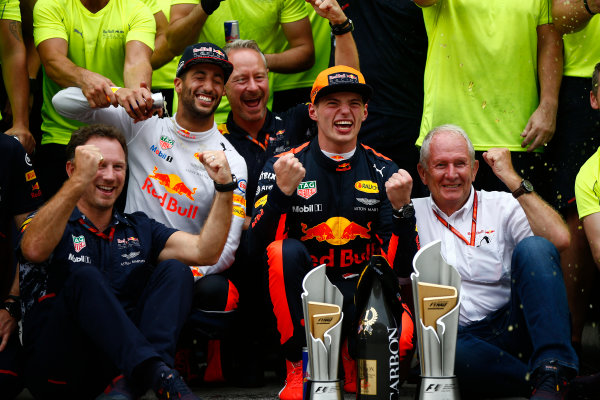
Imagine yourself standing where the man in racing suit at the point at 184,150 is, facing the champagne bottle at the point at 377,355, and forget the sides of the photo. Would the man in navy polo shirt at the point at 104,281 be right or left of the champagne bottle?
right

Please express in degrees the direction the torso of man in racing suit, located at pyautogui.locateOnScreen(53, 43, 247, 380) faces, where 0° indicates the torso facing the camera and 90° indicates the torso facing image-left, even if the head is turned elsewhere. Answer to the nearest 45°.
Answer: approximately 0°

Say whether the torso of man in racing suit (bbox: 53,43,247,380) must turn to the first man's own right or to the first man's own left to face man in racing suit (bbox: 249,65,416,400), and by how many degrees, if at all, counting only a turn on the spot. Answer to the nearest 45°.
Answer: approximately 45° to the first man's own left

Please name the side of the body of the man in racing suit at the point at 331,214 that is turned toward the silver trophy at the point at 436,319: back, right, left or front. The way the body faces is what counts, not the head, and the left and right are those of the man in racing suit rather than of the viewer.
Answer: front

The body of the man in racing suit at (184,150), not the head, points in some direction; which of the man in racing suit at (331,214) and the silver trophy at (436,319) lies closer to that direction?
the silver trophy

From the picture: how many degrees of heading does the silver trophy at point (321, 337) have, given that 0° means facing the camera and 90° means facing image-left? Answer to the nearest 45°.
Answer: approximately 0°
